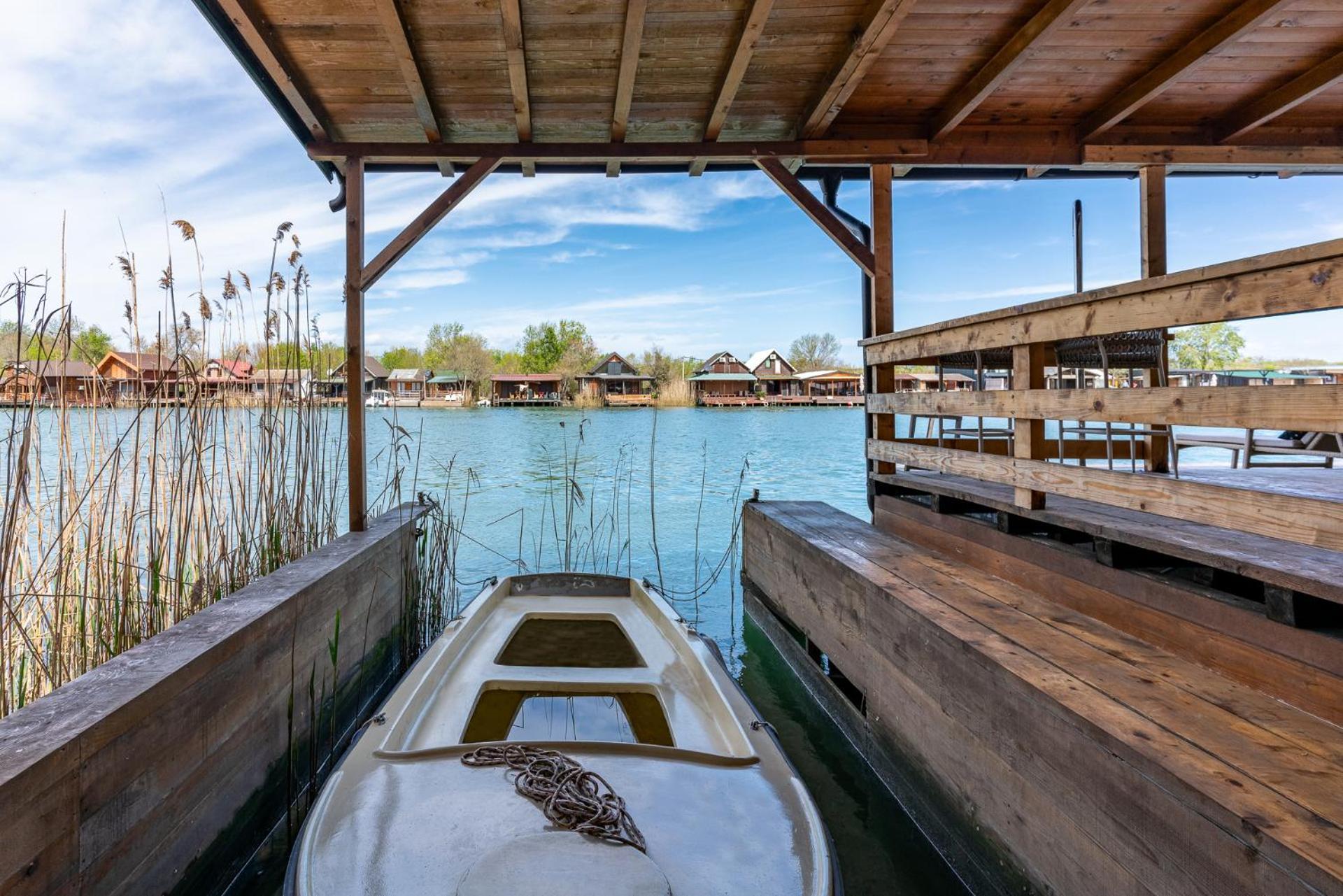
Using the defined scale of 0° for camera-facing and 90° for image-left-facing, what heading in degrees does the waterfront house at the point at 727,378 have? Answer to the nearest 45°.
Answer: approximately 0°

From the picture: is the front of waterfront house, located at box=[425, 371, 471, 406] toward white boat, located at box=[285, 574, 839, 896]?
yes

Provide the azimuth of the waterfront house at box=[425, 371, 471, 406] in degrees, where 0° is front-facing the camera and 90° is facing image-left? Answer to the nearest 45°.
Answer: approximately 0°
